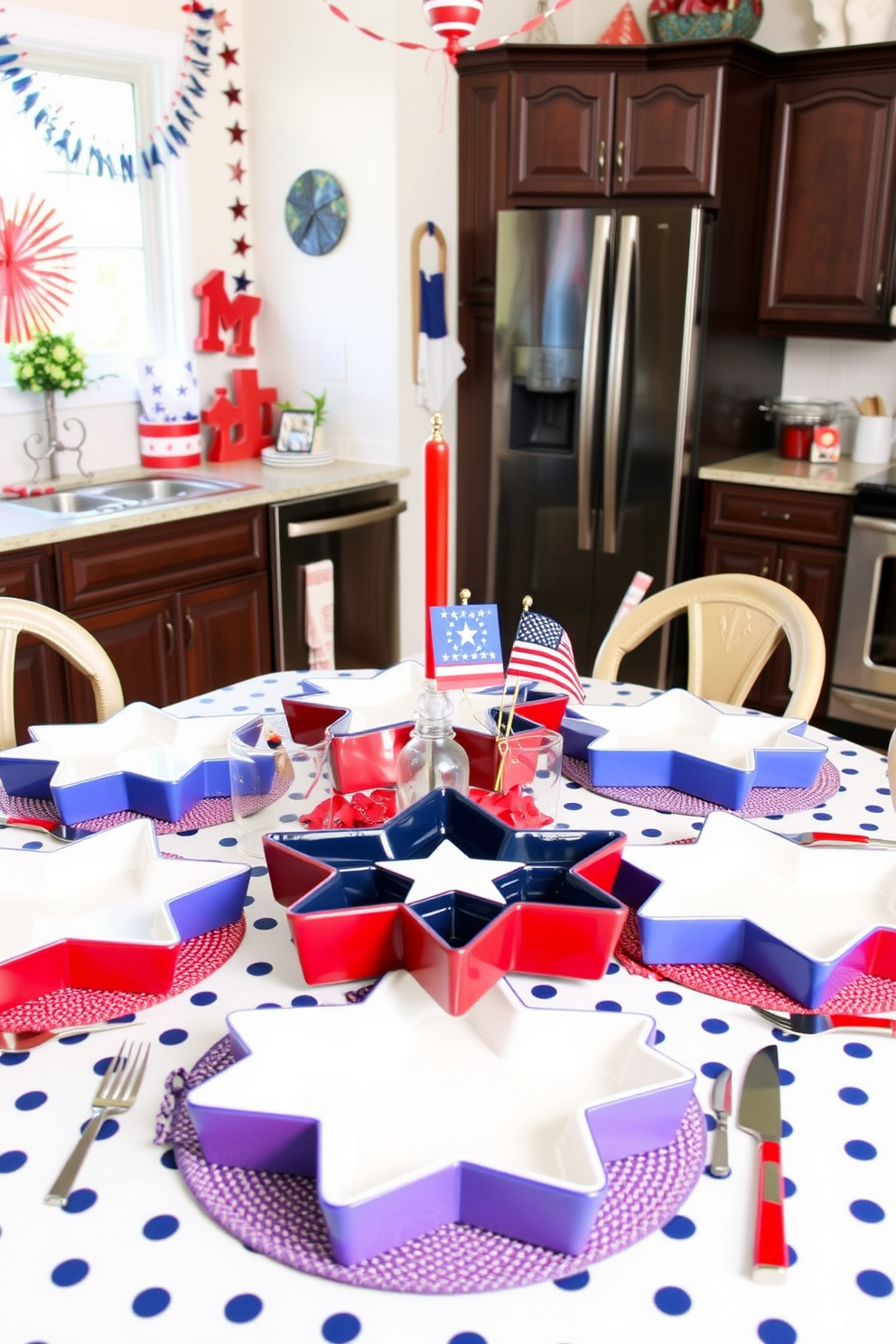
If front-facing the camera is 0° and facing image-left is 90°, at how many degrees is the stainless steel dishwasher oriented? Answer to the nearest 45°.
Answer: approximately 315°

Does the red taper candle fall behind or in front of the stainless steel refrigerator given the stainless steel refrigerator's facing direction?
in front

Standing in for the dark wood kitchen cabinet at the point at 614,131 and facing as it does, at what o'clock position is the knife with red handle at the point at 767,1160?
The knife with red handle is roughly at 12 o'clock from the dark wood kitchen cabinet.

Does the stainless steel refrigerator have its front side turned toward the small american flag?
yes
